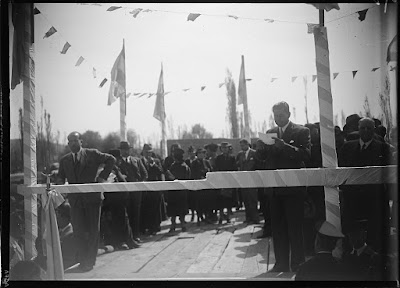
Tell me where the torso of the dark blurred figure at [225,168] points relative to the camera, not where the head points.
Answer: toward the camera

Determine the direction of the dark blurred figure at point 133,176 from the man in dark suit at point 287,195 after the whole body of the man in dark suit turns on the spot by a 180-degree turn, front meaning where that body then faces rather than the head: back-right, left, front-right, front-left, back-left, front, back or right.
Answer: back-left

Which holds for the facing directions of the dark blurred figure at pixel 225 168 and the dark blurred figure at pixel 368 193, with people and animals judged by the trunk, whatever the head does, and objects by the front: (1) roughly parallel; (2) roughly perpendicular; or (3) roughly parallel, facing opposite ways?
roughly parallel

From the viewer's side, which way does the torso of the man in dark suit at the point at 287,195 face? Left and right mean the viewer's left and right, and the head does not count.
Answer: facing the viewer and to the left of the viewer

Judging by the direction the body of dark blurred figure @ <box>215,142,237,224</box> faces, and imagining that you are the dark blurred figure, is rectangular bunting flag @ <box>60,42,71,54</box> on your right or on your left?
on your right

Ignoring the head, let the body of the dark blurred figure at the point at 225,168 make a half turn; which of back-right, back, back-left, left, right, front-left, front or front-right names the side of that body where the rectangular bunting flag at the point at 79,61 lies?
left
